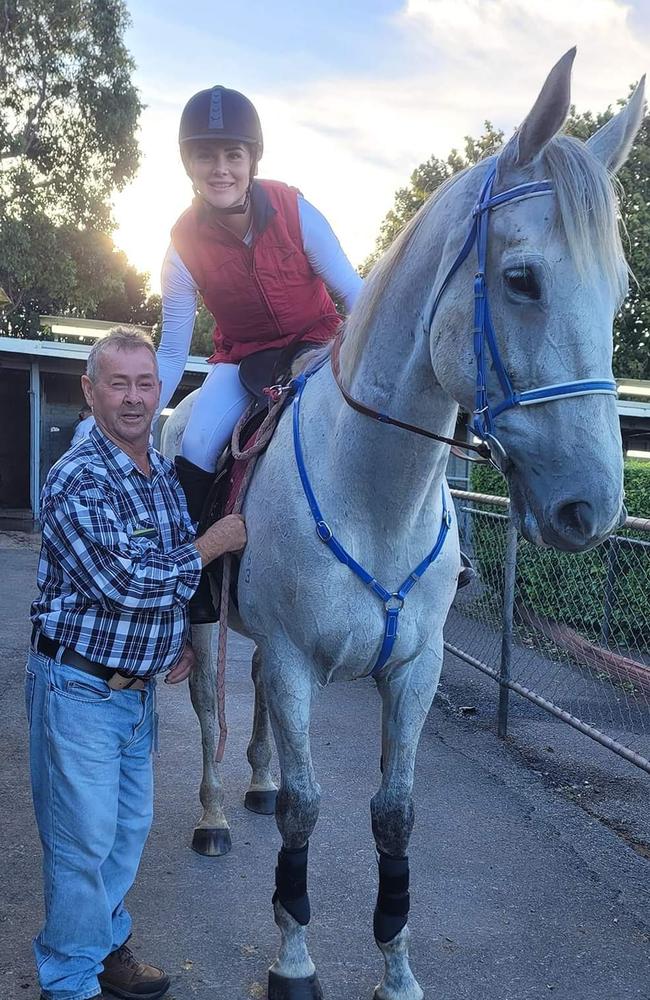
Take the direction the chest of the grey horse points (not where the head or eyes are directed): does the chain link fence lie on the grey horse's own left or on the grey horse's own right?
on the grey horse's own left

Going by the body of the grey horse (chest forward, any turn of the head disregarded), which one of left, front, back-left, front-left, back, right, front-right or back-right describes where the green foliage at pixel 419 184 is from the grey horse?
back-left

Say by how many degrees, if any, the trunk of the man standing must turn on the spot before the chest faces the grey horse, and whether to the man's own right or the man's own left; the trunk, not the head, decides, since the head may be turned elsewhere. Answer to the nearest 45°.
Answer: approximately 45° to the man's own left

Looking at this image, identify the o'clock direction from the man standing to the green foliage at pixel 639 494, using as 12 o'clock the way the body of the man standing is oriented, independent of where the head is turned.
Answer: The green foliage is roughly at 9 o'clock from the man standing.

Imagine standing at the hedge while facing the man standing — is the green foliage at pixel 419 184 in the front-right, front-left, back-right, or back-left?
back-right

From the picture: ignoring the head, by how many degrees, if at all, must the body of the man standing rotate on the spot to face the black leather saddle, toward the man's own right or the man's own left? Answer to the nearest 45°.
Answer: approximately 90° to the man's own left

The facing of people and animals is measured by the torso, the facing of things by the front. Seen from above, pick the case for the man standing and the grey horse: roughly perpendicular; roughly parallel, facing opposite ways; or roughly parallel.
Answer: roughly parallel

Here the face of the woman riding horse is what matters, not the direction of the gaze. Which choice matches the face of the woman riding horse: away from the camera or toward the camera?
toward the camera

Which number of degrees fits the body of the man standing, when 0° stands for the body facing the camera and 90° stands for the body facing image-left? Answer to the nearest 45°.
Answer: approximately 315°

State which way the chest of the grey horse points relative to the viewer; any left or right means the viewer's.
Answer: facing the viewer and to the right of the viewer

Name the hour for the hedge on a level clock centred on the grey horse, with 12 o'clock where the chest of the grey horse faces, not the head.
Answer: The hedge is roughly at 8 o'clock from the grey horse.

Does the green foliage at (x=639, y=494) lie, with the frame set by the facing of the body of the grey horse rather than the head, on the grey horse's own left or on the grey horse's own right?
on the grey horse's own left

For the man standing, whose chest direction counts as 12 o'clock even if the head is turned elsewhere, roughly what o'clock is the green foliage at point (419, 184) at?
The green foliage is roughly at 8 o'clock from the man standing.

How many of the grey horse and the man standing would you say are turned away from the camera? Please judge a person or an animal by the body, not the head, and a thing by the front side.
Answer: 0
